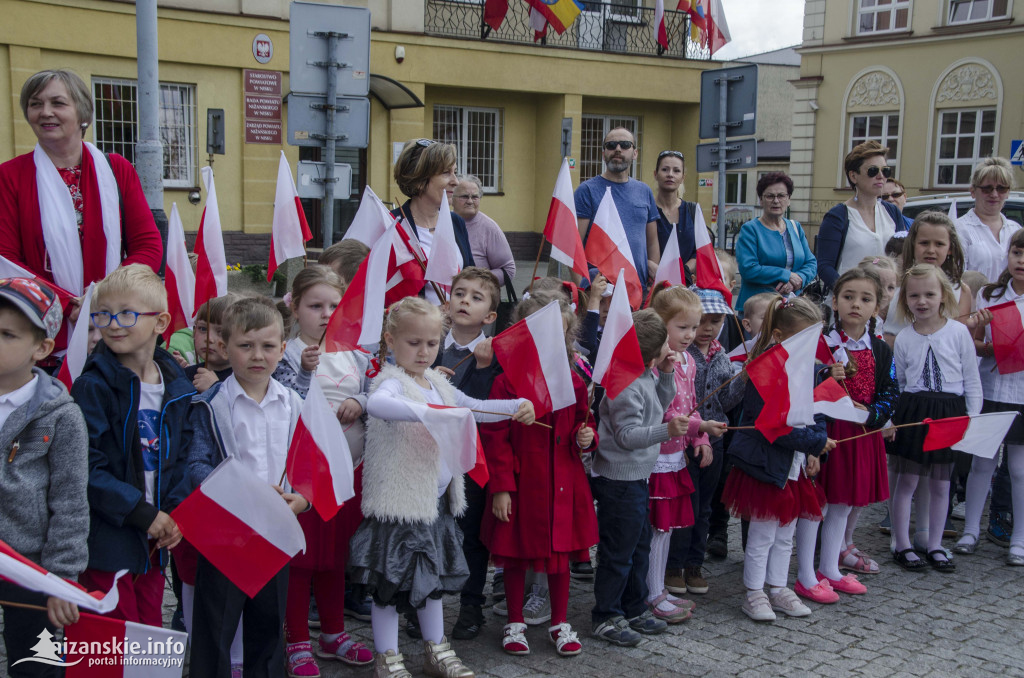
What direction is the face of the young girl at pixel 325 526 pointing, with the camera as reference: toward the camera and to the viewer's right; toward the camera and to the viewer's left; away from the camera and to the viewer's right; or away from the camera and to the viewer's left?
toward the camera and to the viewer's right

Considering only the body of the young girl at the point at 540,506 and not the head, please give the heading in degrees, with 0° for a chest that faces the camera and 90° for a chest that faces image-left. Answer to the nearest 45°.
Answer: approximately 0°

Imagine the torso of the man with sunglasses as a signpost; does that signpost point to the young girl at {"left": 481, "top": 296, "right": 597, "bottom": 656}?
yes

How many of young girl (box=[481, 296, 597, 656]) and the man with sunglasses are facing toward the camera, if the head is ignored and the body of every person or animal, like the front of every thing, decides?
2

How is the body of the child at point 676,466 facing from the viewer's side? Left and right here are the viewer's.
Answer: facing the viewer and to the right of the viewer

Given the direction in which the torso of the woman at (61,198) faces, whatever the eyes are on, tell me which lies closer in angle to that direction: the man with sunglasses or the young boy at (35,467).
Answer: the young boy

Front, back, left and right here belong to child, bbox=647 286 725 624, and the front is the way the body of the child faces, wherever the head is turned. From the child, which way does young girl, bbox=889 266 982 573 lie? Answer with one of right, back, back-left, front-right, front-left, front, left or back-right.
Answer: left

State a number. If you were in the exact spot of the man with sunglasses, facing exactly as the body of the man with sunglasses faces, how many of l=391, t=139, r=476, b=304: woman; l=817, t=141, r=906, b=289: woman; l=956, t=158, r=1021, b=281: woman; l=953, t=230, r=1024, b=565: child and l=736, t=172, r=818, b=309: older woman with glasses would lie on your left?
4

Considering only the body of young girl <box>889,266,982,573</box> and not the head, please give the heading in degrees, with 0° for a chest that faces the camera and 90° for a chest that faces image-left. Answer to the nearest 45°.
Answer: approximately 0°

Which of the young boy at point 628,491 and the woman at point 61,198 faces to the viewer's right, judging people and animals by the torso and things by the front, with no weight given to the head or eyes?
the young boy

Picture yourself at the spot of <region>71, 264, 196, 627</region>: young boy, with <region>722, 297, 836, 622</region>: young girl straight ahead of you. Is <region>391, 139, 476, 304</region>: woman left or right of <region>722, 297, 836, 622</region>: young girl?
left
